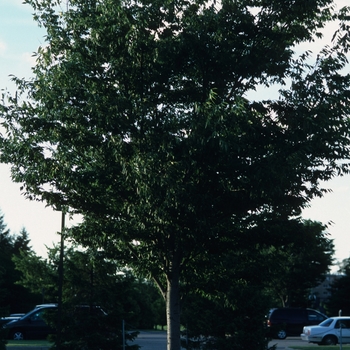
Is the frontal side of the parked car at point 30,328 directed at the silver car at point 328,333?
no

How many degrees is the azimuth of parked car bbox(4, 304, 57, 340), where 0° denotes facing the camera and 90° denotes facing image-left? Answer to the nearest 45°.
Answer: approximately 90°

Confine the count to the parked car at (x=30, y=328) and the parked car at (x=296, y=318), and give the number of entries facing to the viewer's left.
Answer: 1

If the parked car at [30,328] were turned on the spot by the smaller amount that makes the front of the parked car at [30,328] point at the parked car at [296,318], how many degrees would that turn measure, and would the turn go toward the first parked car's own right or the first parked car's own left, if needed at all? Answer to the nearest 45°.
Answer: approximately 180°

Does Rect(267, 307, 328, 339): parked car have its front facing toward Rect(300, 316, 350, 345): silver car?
no
